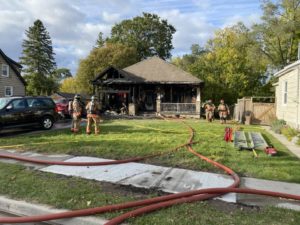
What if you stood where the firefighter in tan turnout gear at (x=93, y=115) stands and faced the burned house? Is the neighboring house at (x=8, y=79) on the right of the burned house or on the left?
left

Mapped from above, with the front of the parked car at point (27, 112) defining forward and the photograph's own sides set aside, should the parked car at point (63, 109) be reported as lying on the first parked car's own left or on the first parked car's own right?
on the first parked car's own right

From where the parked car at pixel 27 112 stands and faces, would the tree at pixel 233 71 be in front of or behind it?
behind

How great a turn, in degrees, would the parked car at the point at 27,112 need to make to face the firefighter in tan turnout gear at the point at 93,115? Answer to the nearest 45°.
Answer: approximately 135° to its left

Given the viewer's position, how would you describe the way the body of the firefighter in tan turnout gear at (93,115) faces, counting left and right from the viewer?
facing away from the viewer

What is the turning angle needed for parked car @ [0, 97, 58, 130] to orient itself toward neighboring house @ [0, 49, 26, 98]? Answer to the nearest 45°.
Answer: approximately 90° to its right

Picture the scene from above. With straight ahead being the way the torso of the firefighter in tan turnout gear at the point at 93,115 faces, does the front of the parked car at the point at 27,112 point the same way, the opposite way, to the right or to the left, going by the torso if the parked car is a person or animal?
to the left

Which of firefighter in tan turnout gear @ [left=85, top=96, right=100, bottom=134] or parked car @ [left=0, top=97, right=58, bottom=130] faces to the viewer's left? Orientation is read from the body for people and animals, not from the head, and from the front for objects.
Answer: the parked car

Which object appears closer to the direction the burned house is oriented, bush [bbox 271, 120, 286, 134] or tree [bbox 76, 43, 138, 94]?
the bush

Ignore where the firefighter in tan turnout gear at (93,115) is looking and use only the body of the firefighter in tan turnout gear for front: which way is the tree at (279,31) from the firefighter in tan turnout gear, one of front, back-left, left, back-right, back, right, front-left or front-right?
front-right

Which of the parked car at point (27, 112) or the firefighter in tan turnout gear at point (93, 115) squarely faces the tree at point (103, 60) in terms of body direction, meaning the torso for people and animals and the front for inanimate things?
the firefighter in tan turnout gear

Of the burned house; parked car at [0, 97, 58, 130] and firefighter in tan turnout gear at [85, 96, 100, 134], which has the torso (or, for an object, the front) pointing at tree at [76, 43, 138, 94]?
the firefighter in tan turnout gear

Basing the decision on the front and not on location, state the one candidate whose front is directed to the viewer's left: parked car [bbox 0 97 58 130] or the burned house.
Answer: the parked car

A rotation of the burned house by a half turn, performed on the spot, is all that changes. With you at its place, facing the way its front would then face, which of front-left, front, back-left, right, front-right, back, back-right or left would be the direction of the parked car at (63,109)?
back-left

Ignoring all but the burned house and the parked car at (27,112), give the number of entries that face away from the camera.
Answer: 0

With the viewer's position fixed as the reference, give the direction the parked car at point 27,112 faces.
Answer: facing to the left of the viewer

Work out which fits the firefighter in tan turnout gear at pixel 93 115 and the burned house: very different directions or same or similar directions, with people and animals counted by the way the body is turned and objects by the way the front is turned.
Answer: very different directions

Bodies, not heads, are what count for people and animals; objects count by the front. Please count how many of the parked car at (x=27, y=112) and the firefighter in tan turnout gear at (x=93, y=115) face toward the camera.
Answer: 0

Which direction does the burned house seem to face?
toward the camera
